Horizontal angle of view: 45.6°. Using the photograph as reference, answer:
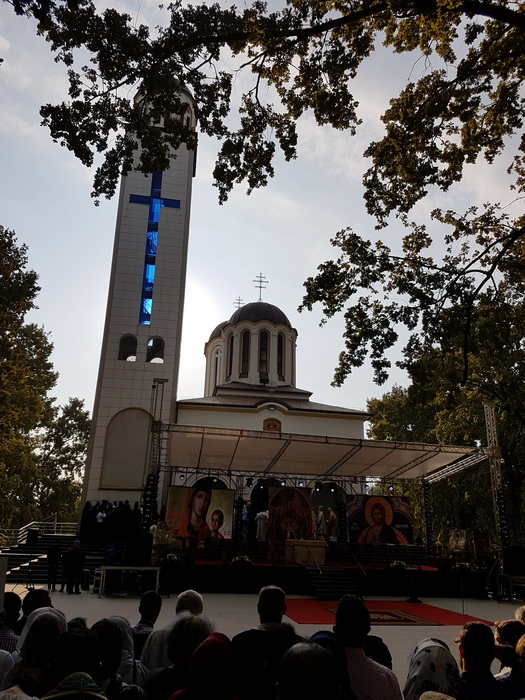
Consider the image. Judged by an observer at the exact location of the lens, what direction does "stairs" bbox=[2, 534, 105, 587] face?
facing the viewer

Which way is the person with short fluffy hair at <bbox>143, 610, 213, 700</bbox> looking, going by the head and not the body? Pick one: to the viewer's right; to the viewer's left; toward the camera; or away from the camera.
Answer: away from the camera

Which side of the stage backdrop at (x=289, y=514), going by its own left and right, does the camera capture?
front

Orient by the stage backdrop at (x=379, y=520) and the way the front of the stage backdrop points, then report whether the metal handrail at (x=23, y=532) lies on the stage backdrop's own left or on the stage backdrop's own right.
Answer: on the stage backdrop's own right

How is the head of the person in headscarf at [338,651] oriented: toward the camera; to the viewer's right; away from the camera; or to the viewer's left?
away from the camera

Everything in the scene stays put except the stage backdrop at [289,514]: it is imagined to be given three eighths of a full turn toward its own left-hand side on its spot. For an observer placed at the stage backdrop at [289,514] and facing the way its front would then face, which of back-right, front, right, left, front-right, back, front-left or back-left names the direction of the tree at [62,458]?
left

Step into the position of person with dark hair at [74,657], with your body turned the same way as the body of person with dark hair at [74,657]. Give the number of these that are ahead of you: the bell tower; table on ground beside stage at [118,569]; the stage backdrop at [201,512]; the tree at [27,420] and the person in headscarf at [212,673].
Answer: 4

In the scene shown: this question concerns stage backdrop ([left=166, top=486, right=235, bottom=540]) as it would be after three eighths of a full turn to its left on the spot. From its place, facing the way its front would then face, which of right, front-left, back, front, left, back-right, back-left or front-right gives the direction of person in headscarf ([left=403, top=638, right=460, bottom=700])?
back-right

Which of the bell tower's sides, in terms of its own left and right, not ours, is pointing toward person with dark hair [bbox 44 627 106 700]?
front

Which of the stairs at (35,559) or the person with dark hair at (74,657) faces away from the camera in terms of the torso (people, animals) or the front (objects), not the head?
the person with dark hair

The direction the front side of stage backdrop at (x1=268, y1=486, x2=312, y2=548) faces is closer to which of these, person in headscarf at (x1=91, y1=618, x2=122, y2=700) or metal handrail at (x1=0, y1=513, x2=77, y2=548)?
the person in headscarf

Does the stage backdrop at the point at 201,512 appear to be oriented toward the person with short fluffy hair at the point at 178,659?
yes

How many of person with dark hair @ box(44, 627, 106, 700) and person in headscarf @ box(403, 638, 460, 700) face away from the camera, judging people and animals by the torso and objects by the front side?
2

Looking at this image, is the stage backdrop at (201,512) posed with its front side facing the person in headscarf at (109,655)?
yes

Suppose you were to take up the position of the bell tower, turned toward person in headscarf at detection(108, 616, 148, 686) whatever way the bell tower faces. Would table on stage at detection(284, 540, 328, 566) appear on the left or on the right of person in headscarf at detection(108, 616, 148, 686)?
left

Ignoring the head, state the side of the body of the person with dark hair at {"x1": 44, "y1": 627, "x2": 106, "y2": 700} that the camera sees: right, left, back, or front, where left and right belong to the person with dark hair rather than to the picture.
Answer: back

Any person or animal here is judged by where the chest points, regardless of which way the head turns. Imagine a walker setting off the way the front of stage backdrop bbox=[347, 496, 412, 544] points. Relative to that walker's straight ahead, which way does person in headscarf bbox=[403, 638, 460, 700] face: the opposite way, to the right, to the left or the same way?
the opposite way

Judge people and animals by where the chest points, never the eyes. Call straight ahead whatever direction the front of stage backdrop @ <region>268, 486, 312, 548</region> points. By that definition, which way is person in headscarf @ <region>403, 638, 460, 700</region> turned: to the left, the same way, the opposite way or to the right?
the opposite way

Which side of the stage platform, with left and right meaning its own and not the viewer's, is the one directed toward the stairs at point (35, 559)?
right
